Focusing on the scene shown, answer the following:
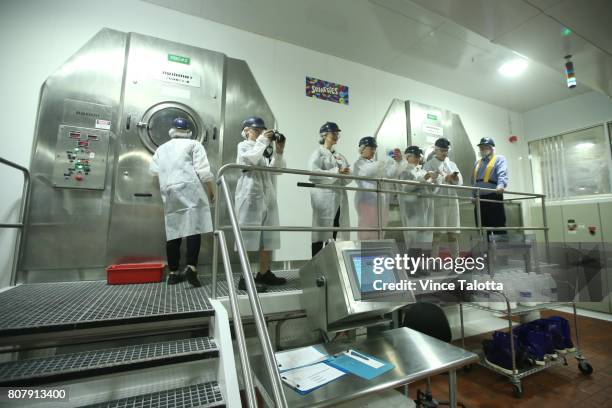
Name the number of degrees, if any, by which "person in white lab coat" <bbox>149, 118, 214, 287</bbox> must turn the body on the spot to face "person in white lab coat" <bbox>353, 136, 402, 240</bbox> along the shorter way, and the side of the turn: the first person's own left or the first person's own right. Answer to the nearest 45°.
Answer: approximately 90° to the first person's own right

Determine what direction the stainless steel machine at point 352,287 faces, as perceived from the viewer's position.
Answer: facing the viewer and to the right of the viewer

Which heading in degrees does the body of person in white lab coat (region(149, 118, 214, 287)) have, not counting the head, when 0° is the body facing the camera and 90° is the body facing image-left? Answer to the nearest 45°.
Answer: approximately 180°

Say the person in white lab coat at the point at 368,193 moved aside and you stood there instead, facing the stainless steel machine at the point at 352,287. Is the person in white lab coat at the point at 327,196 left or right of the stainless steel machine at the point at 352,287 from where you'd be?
right

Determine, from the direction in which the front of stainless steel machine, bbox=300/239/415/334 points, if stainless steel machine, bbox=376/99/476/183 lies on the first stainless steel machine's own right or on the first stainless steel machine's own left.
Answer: on the first stainless steel machine's own left

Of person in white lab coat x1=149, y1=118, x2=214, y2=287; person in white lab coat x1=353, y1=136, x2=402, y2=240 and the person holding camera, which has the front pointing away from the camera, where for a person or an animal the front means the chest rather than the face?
person in white lab coat x1=149, y1=118, x2=214, y2=287

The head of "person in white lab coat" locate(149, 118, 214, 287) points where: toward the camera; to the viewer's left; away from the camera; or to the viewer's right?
away from the camera
